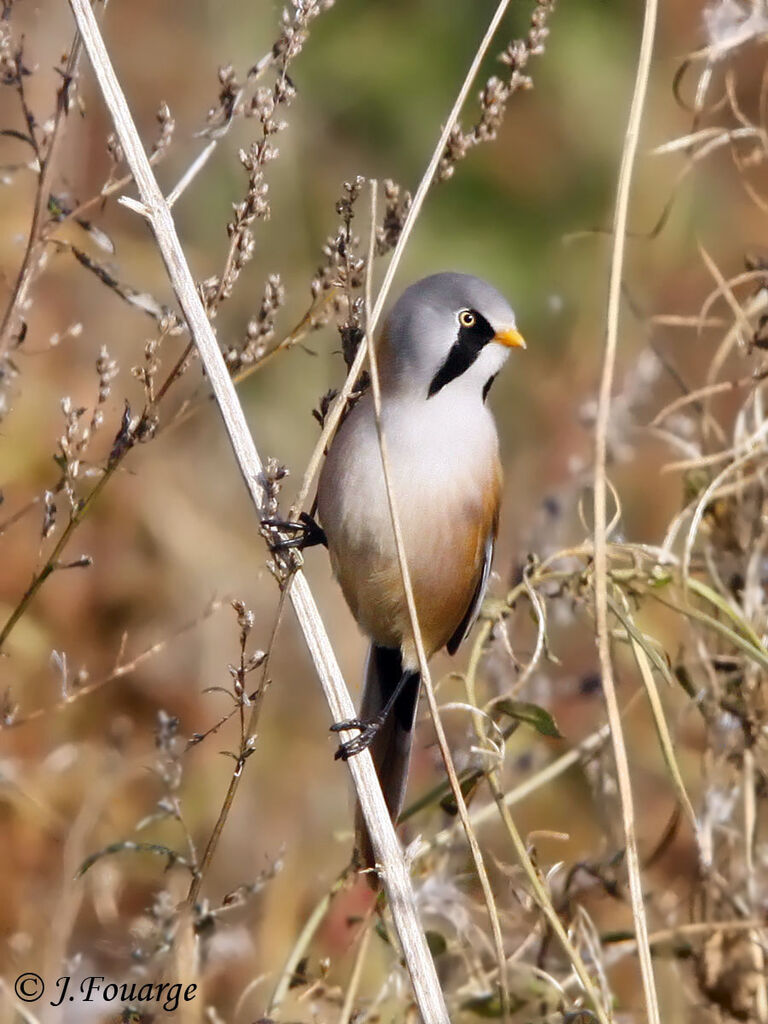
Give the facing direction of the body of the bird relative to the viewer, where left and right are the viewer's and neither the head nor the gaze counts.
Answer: facing the viewer

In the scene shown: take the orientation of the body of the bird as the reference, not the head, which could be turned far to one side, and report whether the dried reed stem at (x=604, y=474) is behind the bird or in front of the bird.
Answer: in front

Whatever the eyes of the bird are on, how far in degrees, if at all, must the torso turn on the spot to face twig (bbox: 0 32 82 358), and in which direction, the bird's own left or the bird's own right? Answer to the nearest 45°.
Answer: approximately 45° to the bird's own right
